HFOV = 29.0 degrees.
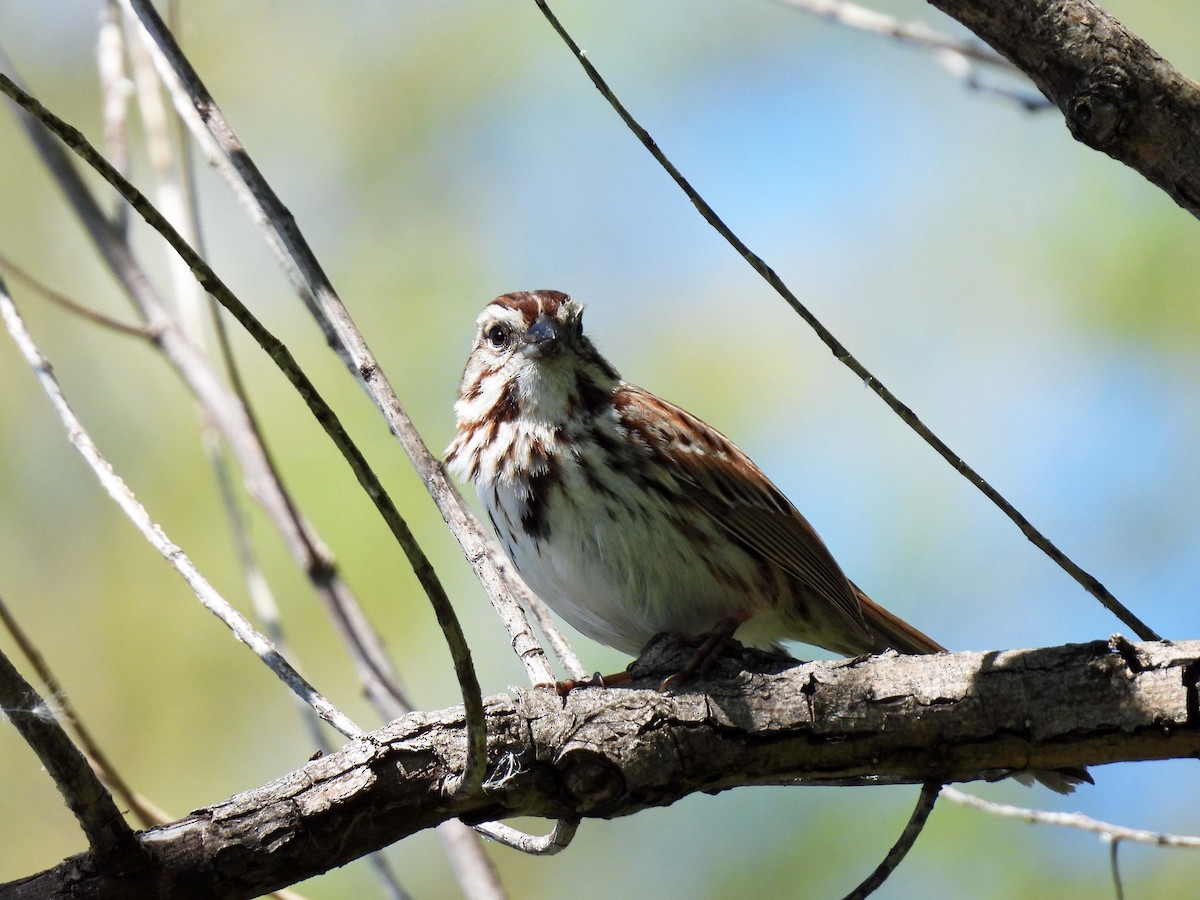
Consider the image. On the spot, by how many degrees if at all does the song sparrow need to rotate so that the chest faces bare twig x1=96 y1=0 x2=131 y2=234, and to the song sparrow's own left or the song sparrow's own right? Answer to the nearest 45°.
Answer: approximately 90° to the song sparrow's own right

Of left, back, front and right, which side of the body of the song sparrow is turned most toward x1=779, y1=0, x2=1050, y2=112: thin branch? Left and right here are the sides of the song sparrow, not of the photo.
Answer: back

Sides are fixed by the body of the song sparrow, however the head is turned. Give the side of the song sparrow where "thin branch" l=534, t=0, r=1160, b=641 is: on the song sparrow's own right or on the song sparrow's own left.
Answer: on the song sparrow's own left

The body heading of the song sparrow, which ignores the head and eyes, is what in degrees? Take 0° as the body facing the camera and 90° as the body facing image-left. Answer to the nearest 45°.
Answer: approximately 45°

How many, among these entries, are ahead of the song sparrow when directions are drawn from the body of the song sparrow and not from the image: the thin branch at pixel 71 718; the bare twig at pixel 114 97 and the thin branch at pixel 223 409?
3
